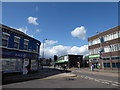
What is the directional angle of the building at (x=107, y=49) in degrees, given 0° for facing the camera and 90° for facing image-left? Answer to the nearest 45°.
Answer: approximately 45°

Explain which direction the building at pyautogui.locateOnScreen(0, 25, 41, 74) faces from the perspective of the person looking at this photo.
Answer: facing the viewer and to the right of the viewer

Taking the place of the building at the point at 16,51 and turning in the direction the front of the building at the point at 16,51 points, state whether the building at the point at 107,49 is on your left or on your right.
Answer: on your left

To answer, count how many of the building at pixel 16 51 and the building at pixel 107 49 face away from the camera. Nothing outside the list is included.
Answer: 0

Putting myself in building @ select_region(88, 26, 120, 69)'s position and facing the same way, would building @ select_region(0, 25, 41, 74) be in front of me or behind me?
in front
